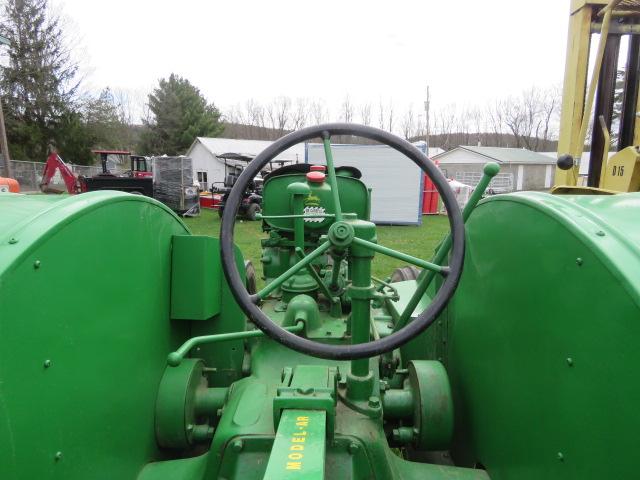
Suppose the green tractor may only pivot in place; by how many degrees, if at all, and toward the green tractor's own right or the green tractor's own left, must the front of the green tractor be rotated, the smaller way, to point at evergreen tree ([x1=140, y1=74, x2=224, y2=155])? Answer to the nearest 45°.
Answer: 0° — it already faces it

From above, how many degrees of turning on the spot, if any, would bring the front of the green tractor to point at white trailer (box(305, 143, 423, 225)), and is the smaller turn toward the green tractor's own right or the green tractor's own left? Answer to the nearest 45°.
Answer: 0° — it already faces it

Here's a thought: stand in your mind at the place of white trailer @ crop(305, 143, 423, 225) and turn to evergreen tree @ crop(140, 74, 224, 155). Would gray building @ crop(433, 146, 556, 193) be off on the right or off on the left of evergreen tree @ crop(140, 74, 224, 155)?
right

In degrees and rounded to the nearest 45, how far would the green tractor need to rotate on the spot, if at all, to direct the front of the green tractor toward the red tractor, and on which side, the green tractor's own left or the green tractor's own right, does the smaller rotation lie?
approximately 45° to the green tractor's own left

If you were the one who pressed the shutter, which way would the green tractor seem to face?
facing away from the viewer

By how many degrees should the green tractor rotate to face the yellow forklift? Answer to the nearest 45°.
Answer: approximately 45° to its right
